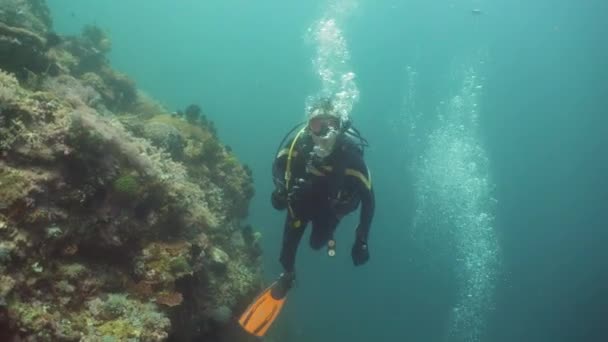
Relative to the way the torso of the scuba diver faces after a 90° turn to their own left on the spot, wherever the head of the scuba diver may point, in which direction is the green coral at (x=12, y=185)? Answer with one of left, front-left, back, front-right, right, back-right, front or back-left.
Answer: back-right

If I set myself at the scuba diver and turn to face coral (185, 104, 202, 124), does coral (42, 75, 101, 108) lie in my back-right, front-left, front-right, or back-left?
front-left

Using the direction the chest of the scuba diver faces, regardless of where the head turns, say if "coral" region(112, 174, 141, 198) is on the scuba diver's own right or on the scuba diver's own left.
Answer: on the scuba diver's own right

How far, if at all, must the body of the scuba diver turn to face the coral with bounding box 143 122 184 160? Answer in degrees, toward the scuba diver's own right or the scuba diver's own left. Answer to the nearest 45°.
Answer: approximately 135° to the scuba diver's own right

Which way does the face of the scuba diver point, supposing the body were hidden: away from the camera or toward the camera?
toward the camera

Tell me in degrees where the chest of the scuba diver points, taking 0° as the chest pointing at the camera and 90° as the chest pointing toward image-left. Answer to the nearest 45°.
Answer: approximately 0°

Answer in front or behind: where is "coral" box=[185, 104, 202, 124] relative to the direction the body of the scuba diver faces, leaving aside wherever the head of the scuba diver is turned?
behind
